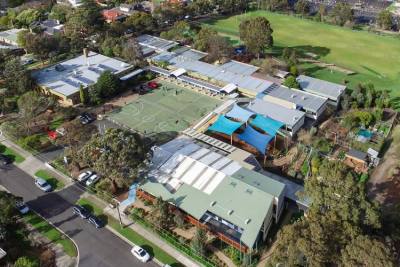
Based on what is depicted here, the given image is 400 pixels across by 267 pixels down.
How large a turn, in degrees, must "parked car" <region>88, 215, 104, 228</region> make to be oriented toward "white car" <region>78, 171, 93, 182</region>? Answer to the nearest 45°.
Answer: approximately 135° to its left

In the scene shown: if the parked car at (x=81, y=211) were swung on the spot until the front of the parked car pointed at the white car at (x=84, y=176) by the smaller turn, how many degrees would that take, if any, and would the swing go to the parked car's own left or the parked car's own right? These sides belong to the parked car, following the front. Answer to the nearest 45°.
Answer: approximately 135° to the parked car's own left

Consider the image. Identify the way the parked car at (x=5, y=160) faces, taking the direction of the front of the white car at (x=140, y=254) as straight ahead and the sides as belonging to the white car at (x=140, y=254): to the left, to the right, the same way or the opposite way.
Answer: the same way

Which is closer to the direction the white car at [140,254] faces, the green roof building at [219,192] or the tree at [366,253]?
the tree

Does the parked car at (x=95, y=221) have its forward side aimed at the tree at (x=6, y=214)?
no

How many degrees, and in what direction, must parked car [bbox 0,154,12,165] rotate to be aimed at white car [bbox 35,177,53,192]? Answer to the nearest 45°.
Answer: approximately 45° to its right

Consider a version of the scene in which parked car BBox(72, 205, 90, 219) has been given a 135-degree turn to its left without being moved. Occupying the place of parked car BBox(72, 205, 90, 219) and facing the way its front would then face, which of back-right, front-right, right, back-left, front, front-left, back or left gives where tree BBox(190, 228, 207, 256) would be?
back-right

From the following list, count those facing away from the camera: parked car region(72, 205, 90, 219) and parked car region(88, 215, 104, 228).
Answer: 0

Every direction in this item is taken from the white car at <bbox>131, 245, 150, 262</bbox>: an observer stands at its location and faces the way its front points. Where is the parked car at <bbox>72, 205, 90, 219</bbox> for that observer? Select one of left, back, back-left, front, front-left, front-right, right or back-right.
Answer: back

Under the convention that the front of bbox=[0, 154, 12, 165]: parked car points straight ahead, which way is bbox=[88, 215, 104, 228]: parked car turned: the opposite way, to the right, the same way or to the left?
the same way

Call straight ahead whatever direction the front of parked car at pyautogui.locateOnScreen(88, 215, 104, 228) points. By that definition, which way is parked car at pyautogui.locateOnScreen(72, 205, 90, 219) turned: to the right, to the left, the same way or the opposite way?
the same way

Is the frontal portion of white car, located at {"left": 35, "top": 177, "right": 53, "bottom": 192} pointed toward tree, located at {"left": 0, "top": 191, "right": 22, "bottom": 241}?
no

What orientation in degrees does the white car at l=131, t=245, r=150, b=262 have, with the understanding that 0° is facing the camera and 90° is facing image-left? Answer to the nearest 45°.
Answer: approximately 315°

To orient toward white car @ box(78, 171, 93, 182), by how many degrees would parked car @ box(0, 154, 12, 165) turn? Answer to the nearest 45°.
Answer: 0° — it already faces it

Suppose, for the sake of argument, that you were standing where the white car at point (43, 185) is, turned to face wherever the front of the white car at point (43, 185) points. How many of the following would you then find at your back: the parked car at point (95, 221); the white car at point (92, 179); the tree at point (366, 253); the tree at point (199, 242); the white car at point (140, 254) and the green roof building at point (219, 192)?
0

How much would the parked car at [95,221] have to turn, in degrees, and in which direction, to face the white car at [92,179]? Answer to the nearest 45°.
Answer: approximately 135° to its left

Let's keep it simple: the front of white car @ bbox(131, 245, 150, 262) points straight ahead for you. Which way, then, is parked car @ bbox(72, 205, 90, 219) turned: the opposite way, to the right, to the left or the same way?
the same way

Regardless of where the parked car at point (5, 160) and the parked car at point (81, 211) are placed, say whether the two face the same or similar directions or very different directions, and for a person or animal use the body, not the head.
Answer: same or similar directions

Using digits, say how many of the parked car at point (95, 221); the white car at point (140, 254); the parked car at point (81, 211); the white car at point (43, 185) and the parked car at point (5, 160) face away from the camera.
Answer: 0

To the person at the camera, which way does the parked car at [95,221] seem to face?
facing the viewer and to the right of the viewer
